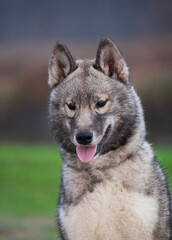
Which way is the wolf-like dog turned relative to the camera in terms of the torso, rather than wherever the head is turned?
toward the camera
